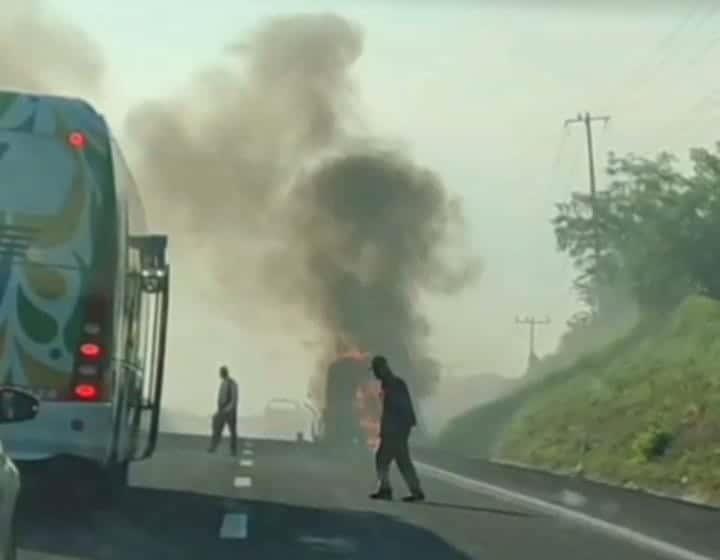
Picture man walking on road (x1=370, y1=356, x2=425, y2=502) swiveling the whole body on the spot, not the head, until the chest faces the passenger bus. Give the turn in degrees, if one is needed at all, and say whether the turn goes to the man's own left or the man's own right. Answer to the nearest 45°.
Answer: approximately 45° to the man's own left

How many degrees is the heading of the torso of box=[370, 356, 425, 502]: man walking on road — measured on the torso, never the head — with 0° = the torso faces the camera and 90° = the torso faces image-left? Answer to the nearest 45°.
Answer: approximately 90°
